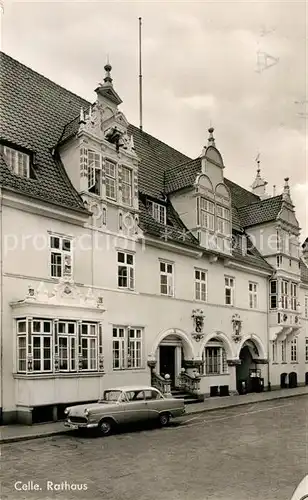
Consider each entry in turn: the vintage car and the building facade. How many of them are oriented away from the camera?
0

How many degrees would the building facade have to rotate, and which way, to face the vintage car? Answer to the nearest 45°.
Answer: approximately 45° to its right

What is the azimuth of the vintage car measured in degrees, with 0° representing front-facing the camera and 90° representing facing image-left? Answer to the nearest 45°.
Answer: approximately 45°

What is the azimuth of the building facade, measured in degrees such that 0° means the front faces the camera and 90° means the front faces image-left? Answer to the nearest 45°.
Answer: approximately 315°

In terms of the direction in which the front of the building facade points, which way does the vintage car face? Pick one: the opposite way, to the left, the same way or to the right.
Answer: to the right
